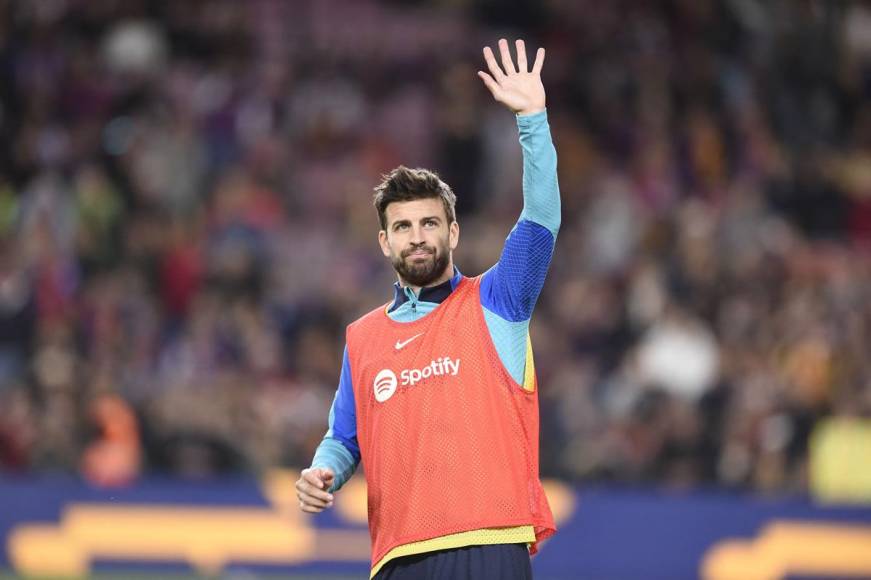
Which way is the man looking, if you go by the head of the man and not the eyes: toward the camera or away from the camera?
toward the camera

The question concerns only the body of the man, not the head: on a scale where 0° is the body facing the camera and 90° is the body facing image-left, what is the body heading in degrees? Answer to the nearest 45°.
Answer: approximately 45°
